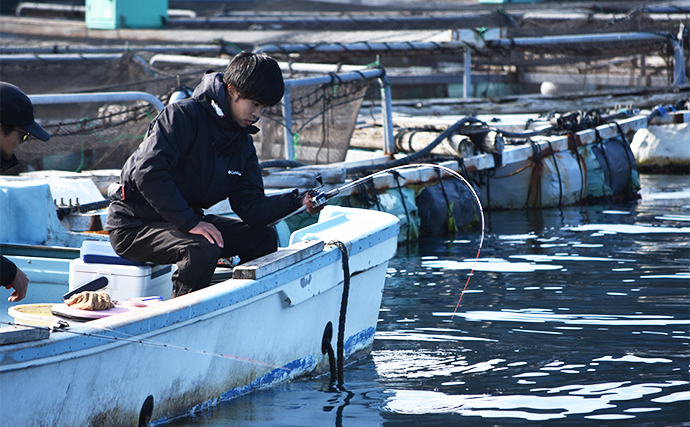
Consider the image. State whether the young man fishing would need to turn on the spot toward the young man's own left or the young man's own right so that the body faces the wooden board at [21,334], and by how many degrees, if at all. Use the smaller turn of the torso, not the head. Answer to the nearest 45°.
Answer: approximately 90° to the young man's own right

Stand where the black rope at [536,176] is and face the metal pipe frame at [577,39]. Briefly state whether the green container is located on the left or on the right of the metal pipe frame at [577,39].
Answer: left

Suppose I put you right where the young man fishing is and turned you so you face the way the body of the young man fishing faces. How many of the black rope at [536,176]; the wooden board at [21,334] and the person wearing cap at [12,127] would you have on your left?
1

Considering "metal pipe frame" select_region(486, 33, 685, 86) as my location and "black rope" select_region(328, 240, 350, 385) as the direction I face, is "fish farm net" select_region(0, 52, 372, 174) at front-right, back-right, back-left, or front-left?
front-right

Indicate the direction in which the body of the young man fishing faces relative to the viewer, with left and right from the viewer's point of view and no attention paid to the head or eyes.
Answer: facing the viewer and to the right of the viewer

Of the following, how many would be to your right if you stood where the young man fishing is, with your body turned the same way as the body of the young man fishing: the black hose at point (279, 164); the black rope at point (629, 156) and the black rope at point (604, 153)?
0

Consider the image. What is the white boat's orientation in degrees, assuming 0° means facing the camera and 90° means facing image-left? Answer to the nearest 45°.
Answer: approximately 225°

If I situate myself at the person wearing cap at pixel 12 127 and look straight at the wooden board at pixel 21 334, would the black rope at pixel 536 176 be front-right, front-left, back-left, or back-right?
back-left

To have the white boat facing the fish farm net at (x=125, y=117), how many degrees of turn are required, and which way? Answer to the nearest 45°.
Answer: approximately 45° to its left

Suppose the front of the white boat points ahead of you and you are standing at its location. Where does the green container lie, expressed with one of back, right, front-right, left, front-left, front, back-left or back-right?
front-left
